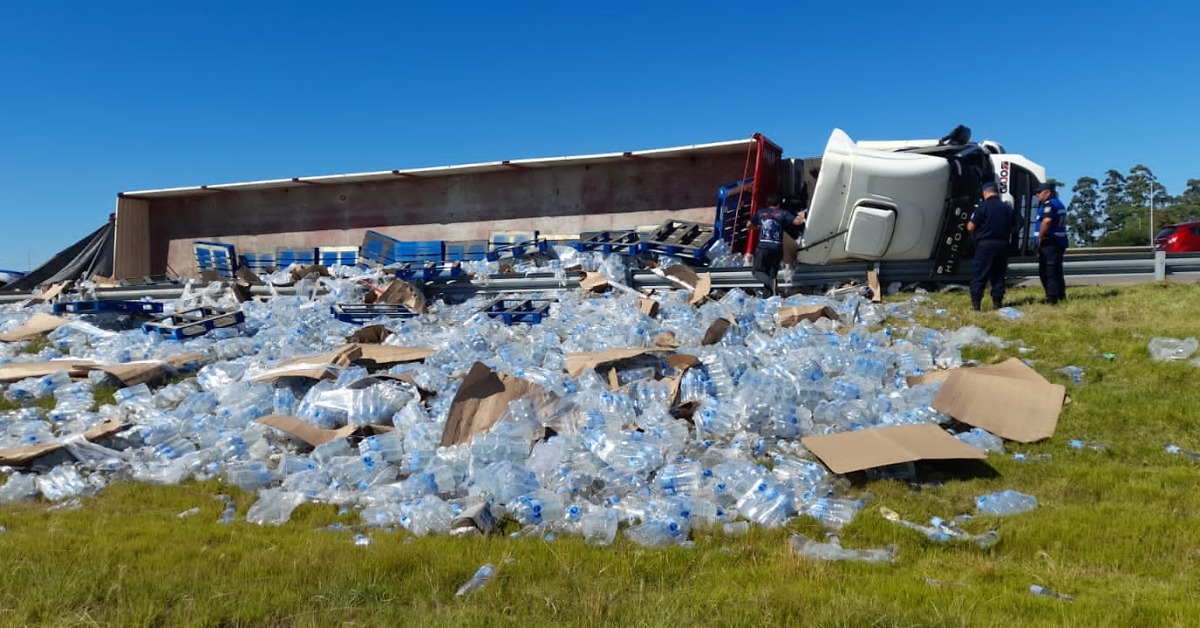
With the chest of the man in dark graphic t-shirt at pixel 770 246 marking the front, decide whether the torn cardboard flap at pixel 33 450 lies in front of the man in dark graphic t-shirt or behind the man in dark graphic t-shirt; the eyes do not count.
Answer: behind

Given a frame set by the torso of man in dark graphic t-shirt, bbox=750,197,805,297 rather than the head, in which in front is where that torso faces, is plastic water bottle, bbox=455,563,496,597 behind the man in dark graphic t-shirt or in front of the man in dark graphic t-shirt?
behind

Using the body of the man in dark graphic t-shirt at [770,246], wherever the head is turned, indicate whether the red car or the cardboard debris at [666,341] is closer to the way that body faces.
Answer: the red car

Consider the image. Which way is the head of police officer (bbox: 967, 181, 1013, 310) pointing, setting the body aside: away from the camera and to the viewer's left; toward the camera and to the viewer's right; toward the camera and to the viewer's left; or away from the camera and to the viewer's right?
away from the camera and to the viewer's left
